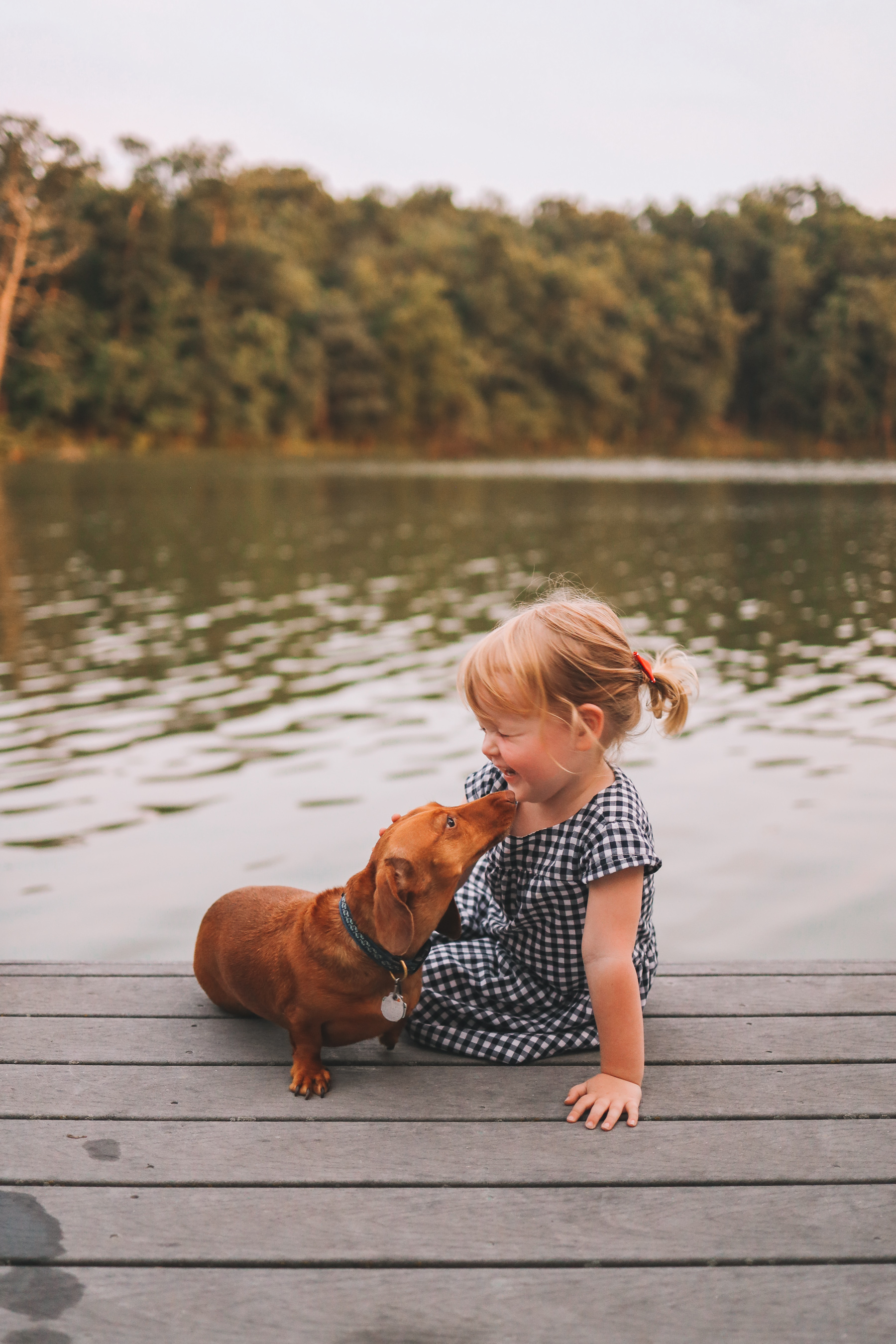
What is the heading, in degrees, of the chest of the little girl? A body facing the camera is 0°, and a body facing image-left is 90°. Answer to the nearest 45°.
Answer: approximately 45°

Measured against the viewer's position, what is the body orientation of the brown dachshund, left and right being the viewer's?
facing the viewer and to the right of the viewer

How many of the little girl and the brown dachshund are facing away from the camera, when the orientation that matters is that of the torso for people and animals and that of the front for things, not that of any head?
0

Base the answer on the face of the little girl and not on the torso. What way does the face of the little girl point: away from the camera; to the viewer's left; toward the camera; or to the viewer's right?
to the viewer's left
